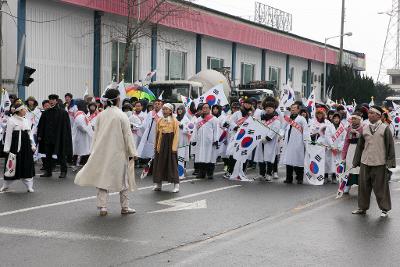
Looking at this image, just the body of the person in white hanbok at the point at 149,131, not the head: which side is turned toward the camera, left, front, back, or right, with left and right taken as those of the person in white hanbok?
front

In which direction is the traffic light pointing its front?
to the viewer's right

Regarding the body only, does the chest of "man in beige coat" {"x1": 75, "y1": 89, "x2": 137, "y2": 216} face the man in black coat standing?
no

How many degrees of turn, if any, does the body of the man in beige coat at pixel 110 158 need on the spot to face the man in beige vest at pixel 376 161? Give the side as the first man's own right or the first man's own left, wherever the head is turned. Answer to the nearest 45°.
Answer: approximately 45° to the first man's own right

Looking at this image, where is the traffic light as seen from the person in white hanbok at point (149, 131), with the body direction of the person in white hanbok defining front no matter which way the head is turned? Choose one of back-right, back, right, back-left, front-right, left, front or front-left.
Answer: back-right

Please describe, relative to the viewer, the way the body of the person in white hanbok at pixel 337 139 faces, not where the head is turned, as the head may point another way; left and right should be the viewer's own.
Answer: facing the viewer and to the left of the viewer

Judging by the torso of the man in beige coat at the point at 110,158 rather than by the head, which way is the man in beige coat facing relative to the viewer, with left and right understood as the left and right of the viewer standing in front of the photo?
facing away from the viewer and to the right of the viewer

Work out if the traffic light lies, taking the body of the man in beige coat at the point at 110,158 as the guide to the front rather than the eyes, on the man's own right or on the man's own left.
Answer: on the man's own left

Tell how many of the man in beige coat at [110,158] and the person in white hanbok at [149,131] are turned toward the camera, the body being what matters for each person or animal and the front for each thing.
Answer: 1

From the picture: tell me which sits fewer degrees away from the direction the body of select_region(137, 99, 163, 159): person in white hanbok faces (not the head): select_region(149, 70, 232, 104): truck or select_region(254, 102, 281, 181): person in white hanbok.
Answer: the person in white hanbok

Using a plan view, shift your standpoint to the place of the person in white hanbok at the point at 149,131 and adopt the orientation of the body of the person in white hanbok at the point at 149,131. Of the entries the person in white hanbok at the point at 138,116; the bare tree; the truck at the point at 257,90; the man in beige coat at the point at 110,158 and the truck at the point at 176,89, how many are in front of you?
1

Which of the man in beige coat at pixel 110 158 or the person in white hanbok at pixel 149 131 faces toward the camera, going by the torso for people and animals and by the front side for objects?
the person in white hanbok

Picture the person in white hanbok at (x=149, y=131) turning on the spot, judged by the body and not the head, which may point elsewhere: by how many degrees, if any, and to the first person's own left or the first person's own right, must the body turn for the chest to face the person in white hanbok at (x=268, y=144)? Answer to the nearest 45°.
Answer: approximately 45° to the first person's own left

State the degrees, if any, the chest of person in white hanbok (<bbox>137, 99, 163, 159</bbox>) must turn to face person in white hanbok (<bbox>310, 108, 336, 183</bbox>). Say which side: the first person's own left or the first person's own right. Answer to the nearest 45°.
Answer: approximately 45° to the first person's own left
